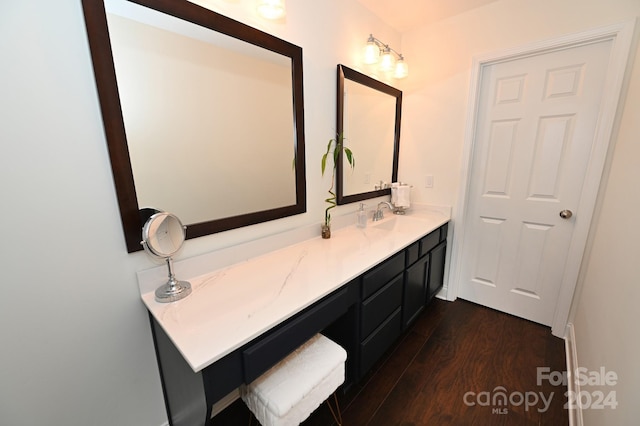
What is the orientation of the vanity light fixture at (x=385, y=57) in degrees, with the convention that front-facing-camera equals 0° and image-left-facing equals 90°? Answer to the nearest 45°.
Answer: approximately 315°

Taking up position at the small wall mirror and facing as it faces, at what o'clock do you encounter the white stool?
The white stool is roughly at 2 o'clock from the small wall mirror.
